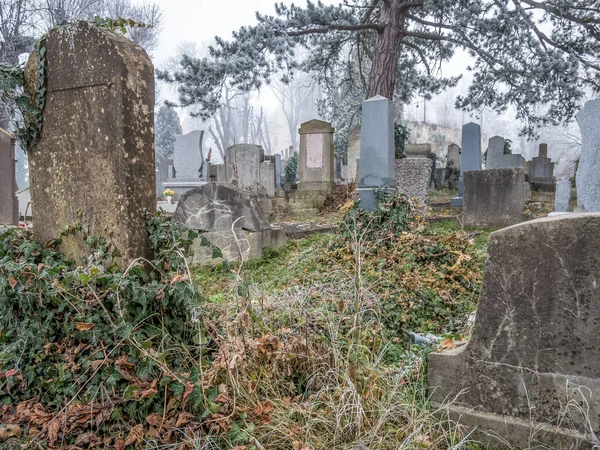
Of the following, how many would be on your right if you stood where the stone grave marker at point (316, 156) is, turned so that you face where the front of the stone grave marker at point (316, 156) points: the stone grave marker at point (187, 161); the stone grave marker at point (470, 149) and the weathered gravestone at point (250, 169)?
2

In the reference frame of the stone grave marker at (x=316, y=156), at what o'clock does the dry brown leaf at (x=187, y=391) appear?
The dry brown leaf is roughly at 12 o'clock from the stone grave marker.

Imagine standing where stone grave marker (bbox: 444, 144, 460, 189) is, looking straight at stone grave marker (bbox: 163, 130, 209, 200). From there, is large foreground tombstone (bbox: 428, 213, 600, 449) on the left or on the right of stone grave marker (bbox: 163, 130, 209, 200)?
left

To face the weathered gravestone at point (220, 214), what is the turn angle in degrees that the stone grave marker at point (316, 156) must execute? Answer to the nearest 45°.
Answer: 0° — it already faces it

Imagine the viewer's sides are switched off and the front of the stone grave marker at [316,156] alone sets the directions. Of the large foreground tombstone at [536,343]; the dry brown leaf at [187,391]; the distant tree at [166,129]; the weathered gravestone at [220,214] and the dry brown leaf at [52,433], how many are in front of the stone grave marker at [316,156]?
4

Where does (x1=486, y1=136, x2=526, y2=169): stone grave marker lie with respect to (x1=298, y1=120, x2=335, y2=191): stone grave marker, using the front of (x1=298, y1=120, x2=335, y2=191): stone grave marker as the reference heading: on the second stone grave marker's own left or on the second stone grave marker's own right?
on the second stone grave marker's own left

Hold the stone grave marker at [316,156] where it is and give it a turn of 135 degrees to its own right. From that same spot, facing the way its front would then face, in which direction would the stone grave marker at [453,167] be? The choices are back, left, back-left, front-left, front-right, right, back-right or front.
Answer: right

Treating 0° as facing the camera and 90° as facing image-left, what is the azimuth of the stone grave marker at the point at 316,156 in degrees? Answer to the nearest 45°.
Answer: approximately 0°
